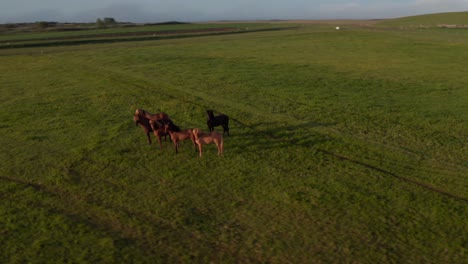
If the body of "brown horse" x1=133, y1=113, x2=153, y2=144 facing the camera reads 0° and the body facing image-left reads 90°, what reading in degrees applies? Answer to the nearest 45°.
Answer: approximately 90°

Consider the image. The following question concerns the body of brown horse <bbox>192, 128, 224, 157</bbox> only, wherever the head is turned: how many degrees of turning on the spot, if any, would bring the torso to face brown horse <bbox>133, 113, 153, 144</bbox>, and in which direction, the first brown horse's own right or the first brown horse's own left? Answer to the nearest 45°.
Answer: approximately 45° to the first brown horse's own right

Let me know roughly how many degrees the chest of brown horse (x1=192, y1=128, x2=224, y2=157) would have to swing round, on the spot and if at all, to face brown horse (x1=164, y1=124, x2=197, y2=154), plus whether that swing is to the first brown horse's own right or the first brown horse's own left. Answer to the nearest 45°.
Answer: approximately 45° to the first brown horse's own right

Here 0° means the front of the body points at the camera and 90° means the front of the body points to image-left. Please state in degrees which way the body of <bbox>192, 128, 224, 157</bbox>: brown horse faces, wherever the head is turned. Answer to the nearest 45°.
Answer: approximately 90°

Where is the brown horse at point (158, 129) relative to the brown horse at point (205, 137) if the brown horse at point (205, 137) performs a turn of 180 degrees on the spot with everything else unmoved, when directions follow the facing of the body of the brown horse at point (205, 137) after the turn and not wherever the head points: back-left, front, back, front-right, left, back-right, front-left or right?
back-left
